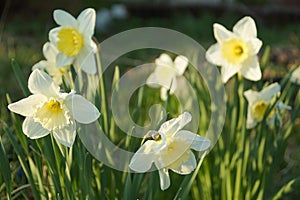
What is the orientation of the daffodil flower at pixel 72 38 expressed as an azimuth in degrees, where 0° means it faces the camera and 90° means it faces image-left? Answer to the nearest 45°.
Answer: approximately 45°

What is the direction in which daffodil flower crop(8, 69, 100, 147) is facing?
toward the camera

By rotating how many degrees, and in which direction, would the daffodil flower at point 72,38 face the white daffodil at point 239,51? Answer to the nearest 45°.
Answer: approximately 135° to its left

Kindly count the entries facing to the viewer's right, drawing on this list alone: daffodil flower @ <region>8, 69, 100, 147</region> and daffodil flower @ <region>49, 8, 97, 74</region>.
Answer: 0
